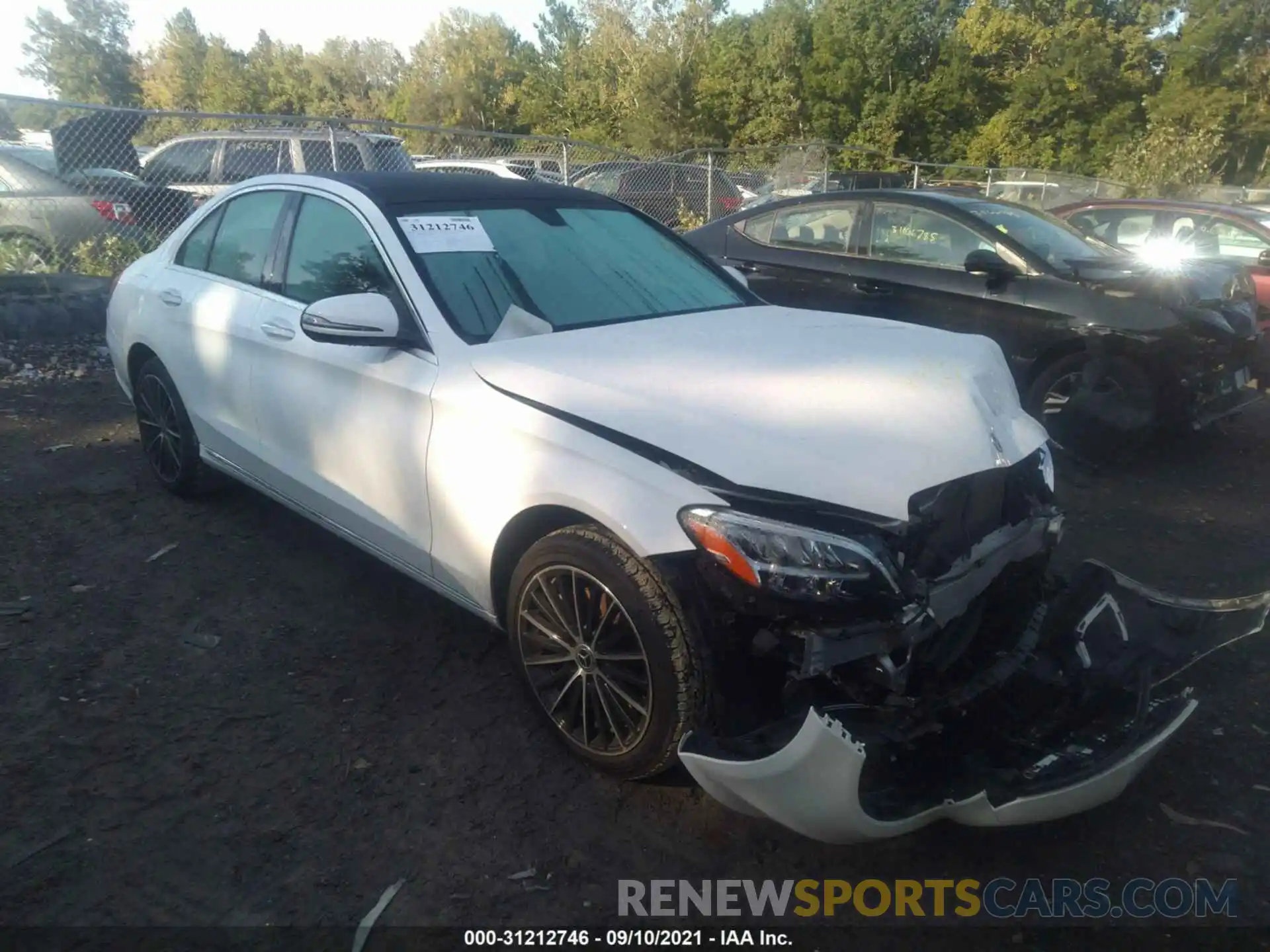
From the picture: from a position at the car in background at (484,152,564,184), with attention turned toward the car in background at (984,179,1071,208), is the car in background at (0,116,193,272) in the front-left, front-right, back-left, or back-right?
back-right

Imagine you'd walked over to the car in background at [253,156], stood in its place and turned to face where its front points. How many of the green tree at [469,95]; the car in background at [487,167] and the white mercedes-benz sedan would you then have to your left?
1

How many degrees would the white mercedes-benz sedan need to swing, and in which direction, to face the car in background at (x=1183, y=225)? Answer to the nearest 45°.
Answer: approximately 90° to its left

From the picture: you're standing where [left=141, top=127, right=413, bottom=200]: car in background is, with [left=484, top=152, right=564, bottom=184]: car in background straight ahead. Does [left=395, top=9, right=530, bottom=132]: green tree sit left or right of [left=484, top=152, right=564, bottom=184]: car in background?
left

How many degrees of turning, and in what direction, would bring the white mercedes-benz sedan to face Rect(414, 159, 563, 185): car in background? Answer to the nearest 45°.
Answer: approximately 135° to its left

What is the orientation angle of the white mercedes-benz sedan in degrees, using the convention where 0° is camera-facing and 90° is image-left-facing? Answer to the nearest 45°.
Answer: approximately 315°
